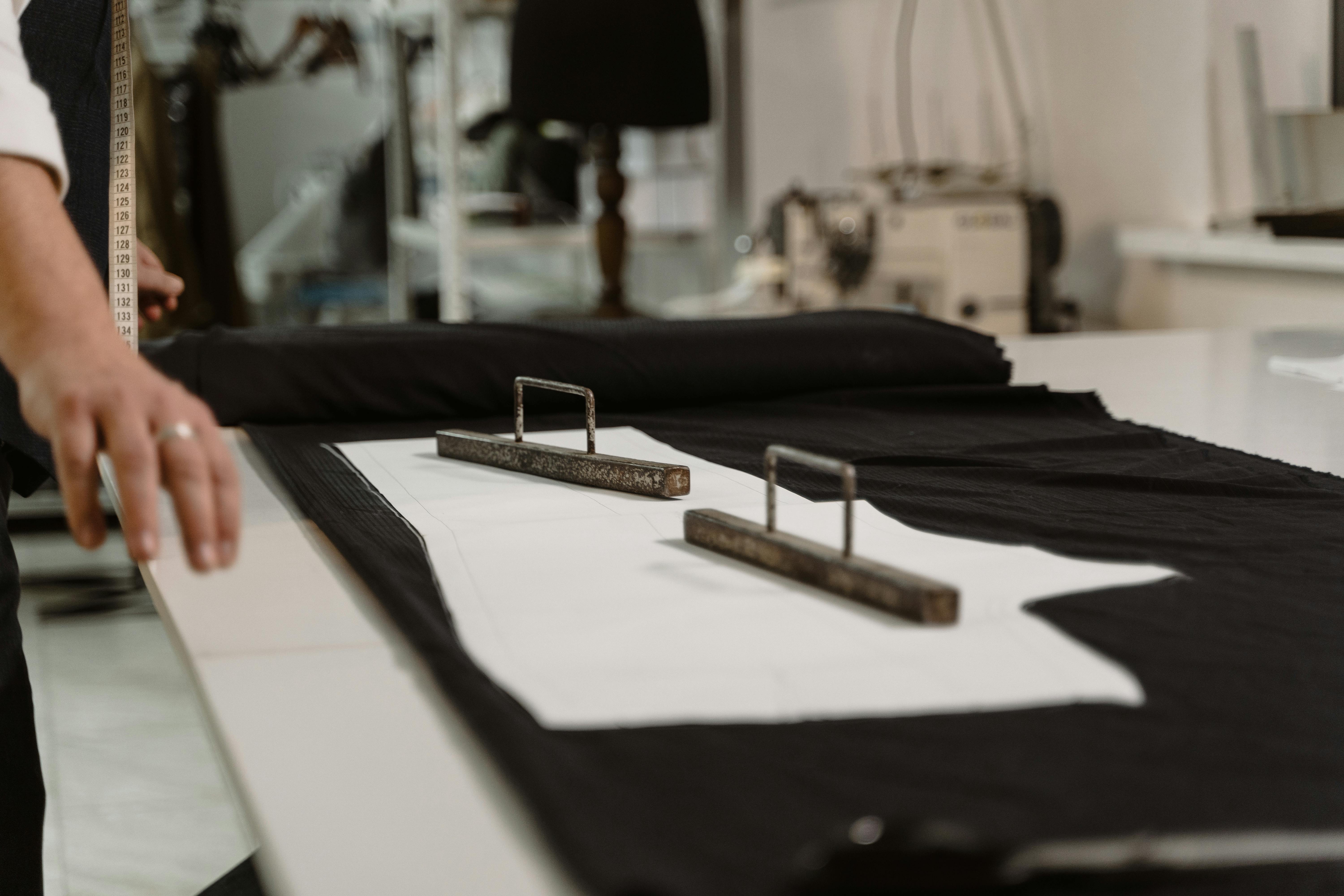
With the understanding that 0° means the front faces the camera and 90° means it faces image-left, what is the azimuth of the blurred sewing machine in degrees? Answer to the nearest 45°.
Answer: approximately 0°

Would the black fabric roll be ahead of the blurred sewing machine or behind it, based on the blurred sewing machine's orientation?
ahead

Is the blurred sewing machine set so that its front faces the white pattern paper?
yes
